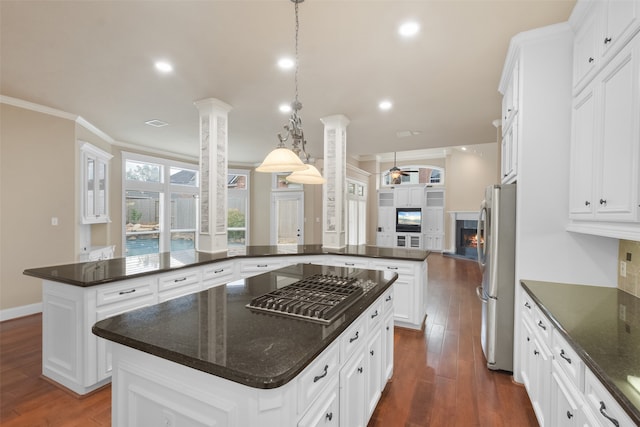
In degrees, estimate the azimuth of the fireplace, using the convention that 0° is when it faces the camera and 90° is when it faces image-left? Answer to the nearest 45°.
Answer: approximately 45°

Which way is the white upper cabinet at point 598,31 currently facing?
to the viewer's left

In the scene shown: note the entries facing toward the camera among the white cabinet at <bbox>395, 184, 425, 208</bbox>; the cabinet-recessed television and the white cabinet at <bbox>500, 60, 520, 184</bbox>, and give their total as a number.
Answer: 2

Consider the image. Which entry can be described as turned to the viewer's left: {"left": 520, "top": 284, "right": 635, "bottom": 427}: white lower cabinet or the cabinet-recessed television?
the white lower cabinet

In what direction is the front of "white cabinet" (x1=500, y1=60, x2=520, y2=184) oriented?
to the viewer's left

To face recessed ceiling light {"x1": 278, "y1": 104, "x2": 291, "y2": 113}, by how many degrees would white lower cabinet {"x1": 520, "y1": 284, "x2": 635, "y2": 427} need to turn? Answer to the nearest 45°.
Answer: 0° — it already faces it
